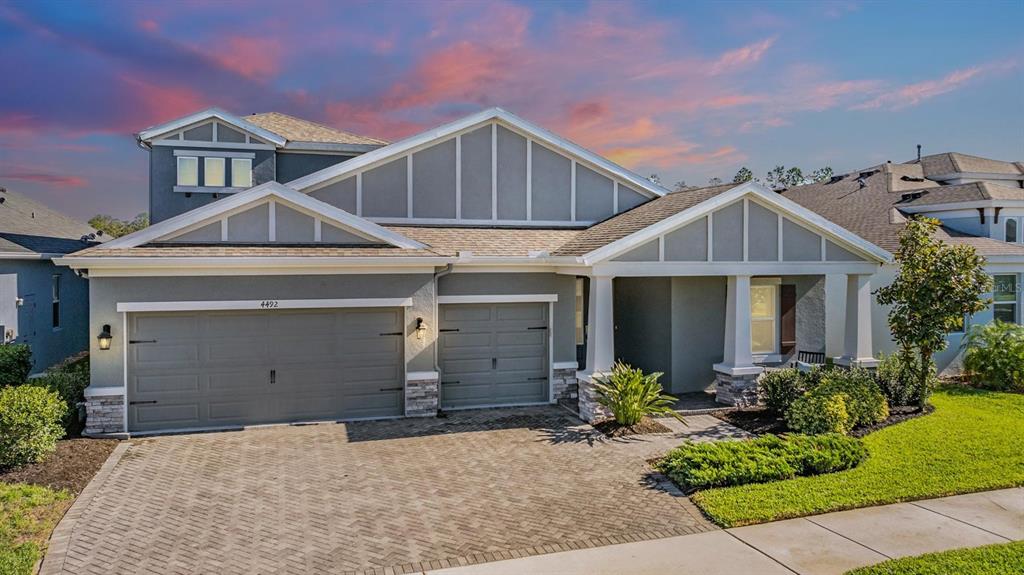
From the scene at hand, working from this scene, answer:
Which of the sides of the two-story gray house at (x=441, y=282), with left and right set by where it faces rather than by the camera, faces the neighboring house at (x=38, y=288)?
right

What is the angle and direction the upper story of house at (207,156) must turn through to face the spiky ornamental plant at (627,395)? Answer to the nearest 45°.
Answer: approximately 45° to its left

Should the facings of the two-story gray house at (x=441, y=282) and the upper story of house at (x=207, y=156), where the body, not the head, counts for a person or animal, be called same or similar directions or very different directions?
same or similar directions

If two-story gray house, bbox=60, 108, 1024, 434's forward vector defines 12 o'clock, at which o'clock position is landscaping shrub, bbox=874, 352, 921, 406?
The landscaping shrub is roughly at 9 o'clock from the two-story gray house.

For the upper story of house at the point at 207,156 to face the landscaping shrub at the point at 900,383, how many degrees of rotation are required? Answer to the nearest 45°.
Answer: approximately 45° to its left

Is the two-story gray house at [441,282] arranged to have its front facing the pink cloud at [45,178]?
no

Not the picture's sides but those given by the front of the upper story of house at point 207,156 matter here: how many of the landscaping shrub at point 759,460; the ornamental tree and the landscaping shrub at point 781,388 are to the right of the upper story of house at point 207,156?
0

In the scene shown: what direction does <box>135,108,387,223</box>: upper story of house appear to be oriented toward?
toward the camera

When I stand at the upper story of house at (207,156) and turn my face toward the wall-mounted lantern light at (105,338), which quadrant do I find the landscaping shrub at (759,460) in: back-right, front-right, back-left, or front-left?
front-left

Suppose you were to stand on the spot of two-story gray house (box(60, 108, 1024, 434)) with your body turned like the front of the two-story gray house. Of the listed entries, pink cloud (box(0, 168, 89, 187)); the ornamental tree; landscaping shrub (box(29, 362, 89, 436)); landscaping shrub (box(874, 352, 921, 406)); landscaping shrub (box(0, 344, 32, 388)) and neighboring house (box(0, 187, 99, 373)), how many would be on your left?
2

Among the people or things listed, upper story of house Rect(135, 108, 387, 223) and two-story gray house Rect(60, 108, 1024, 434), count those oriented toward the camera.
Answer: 2

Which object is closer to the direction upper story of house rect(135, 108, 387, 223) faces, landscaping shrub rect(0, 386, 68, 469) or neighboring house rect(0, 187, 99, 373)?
the landscaping shrub

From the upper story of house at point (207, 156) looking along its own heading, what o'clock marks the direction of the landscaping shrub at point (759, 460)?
The landscaping shrub is roughly at 11 o'clock from the upper story of house.

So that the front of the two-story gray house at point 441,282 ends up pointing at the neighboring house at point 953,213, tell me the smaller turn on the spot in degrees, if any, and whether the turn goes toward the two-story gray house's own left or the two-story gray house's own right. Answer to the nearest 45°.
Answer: approximately 135° to the two-story gray house's own left
